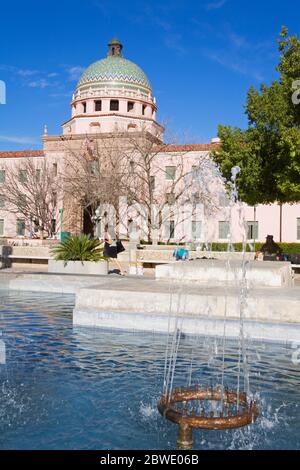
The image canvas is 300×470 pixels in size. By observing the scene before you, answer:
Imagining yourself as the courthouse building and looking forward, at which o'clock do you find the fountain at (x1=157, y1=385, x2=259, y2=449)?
The fountain is roughly at 12 o'clock from the courthouse building.

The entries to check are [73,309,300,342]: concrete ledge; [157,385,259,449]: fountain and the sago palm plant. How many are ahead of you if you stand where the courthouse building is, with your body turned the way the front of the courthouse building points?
3

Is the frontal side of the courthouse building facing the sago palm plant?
yes

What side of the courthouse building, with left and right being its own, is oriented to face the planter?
front

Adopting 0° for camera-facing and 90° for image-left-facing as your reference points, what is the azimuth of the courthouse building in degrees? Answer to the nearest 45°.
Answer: approximately 0°

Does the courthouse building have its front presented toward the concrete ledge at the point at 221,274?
yes

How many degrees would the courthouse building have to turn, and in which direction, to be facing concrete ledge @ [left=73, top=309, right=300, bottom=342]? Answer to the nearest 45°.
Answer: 0° — it already faces it

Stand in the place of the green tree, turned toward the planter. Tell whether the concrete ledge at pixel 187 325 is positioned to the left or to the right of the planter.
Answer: left
